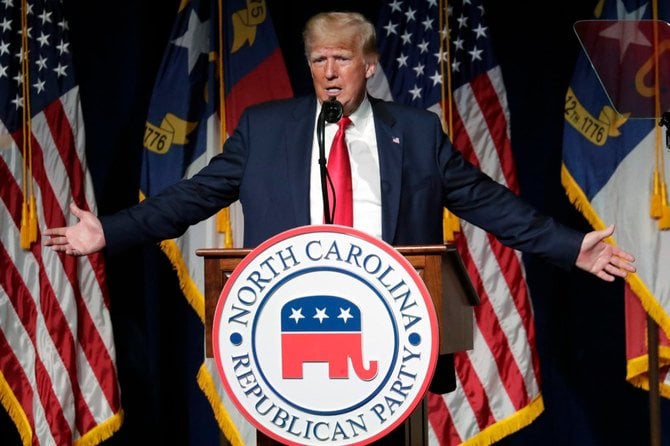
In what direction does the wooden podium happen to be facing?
toward the camera

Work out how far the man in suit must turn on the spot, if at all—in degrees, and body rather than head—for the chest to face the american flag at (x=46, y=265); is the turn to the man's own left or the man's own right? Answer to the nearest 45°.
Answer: approximately 135° to the man's own right

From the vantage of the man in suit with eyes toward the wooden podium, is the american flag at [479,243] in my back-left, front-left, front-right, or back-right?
back-left

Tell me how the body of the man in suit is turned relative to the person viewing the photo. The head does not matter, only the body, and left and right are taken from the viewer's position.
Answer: facing the viewer

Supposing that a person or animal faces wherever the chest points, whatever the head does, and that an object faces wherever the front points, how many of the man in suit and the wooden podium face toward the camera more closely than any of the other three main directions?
2

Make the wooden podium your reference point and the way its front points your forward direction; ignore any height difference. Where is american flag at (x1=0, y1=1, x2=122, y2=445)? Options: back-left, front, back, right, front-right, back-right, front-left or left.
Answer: back-right

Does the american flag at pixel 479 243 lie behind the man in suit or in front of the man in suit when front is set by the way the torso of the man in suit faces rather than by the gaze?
behind

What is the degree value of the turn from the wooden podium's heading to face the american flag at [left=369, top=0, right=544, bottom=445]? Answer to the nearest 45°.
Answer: approximately 180°
